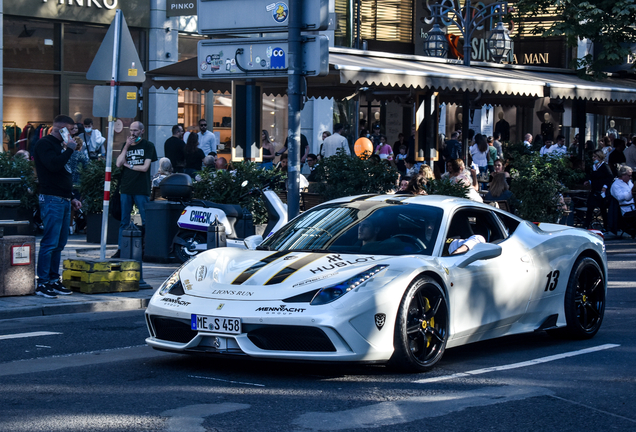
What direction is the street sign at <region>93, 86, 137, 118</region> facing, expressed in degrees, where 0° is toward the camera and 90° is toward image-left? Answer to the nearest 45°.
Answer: approximately 180°

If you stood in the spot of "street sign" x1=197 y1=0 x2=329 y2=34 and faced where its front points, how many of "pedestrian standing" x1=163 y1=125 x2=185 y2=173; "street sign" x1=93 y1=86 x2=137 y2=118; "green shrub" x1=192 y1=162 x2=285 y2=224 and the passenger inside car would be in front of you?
2

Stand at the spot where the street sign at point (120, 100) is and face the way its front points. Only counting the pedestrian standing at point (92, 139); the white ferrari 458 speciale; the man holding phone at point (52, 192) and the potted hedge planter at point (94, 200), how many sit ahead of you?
2

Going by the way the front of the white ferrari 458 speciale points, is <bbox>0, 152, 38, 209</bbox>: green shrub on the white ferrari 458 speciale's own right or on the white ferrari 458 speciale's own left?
on the white ferrari 458 speciale's own right

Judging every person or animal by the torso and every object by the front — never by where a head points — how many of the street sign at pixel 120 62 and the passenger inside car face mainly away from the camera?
1

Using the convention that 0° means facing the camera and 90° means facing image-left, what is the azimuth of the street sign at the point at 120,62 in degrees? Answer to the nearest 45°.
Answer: approximately 180°

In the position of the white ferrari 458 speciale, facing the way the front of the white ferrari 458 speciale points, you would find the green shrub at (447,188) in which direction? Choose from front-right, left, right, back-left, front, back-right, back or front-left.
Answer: back-right
